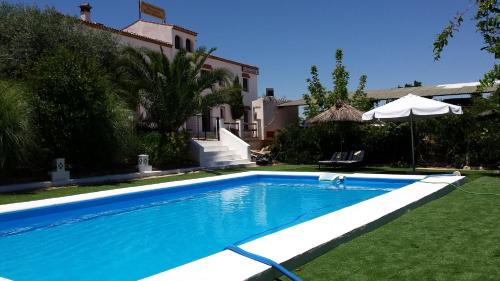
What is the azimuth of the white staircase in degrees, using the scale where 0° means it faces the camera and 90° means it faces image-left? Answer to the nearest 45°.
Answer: approximately 315°

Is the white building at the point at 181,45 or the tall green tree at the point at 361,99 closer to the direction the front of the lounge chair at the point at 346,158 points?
the white building

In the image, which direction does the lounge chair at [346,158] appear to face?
to the viewer's left

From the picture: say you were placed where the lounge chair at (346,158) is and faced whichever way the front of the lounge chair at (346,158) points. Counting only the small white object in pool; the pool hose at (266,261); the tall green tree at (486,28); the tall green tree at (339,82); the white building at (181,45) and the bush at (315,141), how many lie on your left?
3

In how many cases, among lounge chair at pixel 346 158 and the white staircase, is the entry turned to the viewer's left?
1

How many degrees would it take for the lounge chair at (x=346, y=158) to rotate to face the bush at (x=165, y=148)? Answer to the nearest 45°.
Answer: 0° — it already faces it

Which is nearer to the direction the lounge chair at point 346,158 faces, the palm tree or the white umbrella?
the palm tree

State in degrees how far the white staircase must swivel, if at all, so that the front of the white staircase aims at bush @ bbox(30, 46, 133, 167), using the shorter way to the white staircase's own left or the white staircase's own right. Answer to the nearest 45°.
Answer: approximately 90° to the white staircase's own right

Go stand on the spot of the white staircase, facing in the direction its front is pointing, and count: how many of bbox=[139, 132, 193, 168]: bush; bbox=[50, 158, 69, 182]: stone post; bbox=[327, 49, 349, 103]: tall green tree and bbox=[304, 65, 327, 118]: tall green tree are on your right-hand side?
2
